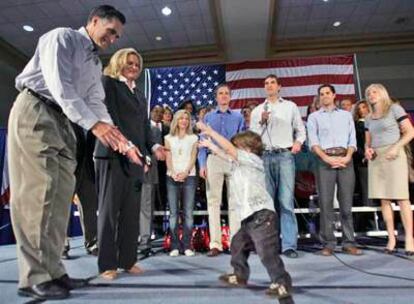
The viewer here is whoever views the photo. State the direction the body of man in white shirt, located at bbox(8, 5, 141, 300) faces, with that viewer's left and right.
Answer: facing to the right of the viewer

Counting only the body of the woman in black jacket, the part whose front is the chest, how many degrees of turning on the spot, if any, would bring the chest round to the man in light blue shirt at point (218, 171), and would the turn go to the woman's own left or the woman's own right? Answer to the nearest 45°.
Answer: approximately 90° to the woman's own left

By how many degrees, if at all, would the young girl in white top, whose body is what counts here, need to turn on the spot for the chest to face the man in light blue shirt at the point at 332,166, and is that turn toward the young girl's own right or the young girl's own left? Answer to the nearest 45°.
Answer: approximately 90° to the young girl's own left

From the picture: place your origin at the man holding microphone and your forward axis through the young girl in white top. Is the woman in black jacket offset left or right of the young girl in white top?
left

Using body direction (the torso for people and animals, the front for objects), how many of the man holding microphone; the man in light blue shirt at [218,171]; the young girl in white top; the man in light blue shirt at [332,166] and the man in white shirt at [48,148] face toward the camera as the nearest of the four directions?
4

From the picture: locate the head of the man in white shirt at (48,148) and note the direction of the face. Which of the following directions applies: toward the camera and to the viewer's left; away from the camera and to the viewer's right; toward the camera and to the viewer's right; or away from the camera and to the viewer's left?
toward the camera and to the viewer's right

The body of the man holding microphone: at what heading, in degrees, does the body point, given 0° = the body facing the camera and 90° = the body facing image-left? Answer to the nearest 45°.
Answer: approximately 0°

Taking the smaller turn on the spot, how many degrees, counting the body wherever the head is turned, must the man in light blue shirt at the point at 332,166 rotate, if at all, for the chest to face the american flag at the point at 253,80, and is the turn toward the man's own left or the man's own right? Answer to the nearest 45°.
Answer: approximately 135° to the man's own right

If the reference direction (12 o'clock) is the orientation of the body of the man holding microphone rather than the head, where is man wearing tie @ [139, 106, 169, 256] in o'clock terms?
The man wearing tie is roughly at 3 o'clock from the man holding microphone.

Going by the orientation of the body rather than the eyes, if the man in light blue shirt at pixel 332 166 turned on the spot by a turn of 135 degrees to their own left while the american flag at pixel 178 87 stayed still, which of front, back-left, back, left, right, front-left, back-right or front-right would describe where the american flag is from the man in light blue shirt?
left
